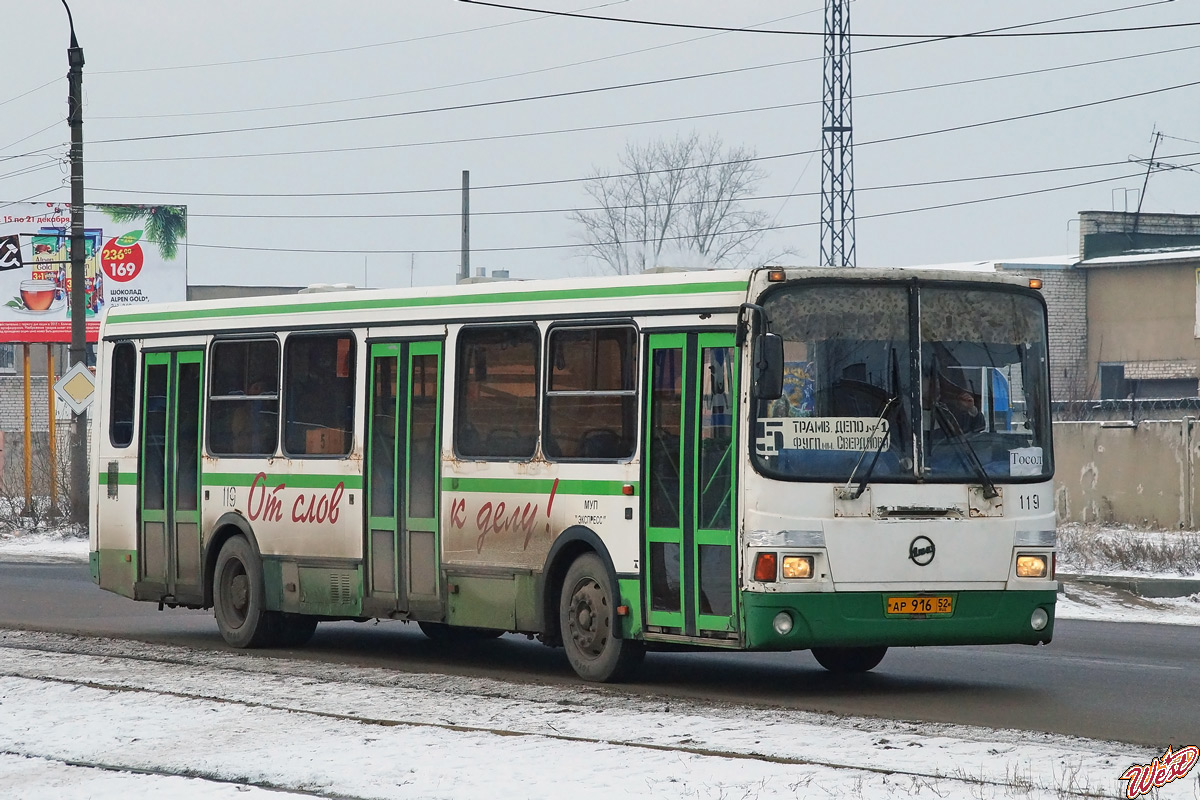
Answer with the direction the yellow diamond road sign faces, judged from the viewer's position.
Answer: facing the viewer

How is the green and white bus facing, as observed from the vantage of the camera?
facing the viewer and to the right of the viewer

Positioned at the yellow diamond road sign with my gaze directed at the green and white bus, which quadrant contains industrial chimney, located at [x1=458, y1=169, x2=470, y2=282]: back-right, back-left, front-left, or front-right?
back-left

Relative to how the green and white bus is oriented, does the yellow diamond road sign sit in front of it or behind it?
behind

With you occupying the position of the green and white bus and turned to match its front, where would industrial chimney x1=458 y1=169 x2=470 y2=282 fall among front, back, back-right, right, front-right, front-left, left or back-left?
back-left

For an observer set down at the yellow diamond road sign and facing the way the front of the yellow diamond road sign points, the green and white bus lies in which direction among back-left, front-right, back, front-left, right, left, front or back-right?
front

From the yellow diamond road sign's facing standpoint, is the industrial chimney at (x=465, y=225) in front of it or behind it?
behind

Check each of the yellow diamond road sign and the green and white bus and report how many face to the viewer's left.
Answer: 0
